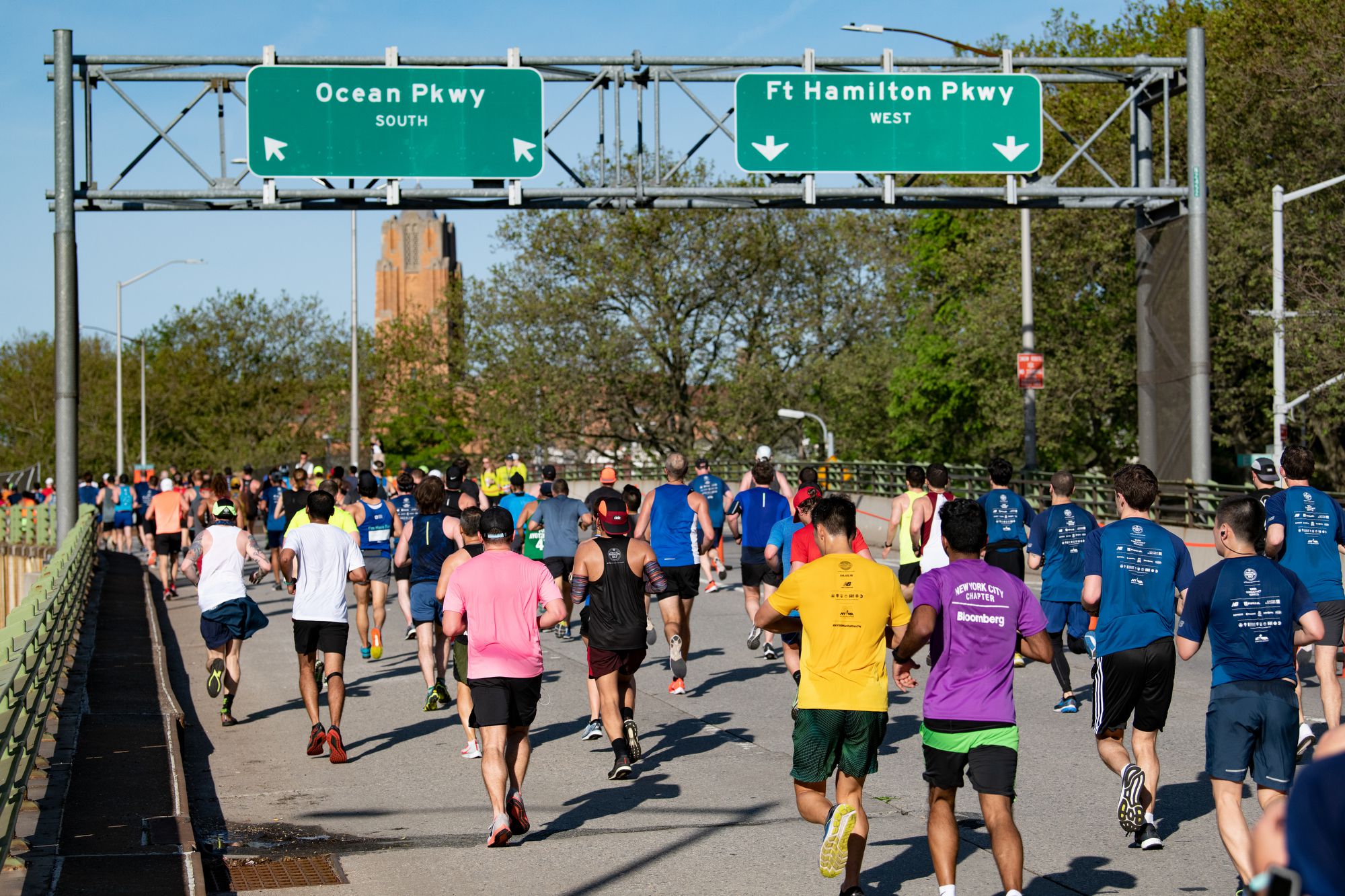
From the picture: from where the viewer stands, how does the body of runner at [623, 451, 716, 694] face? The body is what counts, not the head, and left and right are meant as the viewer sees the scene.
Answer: facing away from the viewer

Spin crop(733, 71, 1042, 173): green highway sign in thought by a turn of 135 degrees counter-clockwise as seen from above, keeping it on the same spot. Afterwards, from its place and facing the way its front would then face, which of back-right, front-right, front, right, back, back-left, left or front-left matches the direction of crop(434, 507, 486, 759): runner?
back-right

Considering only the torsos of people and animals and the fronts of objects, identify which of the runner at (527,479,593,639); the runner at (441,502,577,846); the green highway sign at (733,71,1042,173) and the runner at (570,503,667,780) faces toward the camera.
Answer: the green highway sign

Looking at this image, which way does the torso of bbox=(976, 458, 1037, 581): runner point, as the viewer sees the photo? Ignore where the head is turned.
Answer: away from the camera

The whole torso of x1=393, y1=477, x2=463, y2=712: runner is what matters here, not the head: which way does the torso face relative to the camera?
away from the camera

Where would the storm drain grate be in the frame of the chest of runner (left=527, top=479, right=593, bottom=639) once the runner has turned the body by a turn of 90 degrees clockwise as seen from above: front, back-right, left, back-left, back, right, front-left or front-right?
right

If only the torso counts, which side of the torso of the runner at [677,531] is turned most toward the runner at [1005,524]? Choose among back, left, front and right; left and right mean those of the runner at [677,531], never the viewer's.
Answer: right

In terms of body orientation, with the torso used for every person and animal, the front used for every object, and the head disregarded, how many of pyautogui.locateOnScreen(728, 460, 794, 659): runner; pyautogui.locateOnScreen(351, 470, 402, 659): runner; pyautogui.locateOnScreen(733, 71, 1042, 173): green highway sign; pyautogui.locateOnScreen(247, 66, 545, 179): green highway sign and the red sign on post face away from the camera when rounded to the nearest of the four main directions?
2

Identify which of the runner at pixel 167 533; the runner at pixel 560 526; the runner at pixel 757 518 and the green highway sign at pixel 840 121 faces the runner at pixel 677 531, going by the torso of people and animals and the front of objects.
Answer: the green highway sign

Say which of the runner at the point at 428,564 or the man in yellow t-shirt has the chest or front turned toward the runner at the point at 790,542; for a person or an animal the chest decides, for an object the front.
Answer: the man in yellow t-shirt

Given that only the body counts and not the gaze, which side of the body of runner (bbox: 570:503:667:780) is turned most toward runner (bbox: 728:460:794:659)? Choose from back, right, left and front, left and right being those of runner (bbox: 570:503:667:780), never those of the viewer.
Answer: front

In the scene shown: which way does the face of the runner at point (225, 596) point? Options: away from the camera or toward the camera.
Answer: away from the camera

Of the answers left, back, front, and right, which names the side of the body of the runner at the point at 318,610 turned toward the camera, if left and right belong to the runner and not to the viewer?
back

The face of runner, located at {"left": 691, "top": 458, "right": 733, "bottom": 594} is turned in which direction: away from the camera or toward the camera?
away from the camera

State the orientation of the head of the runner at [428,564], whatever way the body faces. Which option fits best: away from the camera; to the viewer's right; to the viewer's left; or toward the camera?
away from the camera
